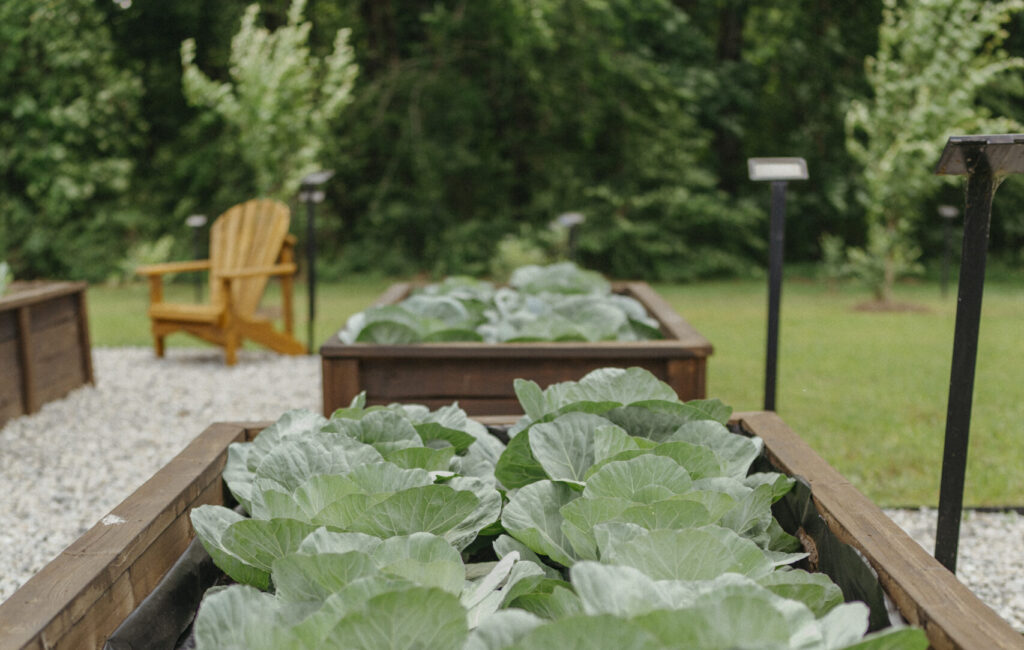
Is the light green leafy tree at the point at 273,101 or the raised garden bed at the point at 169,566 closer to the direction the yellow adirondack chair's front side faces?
the raised garden bed

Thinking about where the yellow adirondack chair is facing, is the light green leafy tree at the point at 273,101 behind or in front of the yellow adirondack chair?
behind

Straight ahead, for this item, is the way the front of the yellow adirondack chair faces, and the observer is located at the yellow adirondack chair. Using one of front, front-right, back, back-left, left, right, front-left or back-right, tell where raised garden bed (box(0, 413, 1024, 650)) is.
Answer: front-left

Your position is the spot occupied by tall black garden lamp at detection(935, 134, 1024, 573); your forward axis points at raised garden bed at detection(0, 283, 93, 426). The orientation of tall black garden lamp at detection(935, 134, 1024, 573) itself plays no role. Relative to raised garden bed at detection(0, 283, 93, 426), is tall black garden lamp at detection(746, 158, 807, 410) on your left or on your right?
right

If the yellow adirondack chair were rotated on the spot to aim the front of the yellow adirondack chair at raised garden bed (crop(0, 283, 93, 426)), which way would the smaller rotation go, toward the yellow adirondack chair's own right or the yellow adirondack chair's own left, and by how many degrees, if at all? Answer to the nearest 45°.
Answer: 0° — it already faces it

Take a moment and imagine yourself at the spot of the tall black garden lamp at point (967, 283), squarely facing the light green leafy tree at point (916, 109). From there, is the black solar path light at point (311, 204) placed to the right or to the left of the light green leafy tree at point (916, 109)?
left

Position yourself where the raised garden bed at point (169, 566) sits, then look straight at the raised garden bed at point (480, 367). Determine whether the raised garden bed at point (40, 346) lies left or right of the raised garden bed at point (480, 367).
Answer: left
